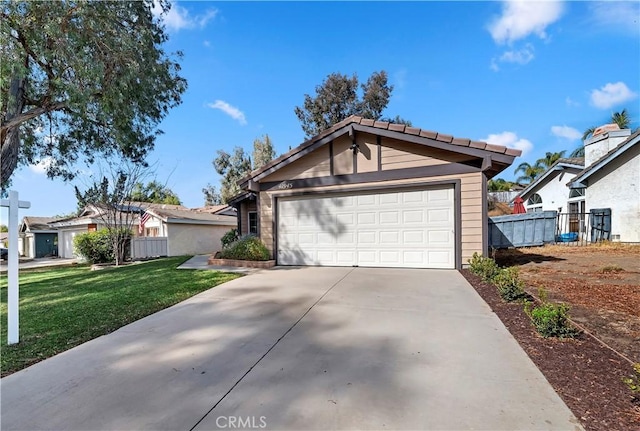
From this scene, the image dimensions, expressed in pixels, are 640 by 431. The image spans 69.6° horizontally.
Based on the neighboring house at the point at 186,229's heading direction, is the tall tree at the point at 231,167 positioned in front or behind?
behind

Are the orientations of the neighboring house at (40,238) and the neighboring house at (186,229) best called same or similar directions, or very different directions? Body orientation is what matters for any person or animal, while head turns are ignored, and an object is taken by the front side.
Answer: same or similar directions

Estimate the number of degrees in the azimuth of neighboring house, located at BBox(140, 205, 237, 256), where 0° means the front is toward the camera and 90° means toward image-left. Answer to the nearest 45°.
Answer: approximately 45°

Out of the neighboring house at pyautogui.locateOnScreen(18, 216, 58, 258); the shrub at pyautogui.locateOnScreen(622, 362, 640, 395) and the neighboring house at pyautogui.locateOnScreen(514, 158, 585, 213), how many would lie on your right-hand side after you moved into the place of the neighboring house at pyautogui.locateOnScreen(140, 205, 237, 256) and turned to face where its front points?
1

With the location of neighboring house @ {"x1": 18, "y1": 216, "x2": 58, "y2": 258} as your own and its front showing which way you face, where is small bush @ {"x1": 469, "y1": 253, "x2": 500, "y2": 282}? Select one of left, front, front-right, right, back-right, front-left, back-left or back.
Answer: front-left

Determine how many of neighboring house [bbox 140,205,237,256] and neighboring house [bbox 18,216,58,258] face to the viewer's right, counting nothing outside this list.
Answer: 0

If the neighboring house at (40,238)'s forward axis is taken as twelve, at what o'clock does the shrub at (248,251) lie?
The shrub is roughly at 10 o'clock from the neighboring house.

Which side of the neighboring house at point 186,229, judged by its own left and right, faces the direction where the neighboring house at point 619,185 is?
left

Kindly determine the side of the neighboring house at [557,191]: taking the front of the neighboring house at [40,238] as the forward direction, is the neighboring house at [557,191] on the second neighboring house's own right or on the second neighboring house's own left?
on the second neighboring house's own left

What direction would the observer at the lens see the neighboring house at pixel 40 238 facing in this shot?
facing the viewer and to the left of the viewer
